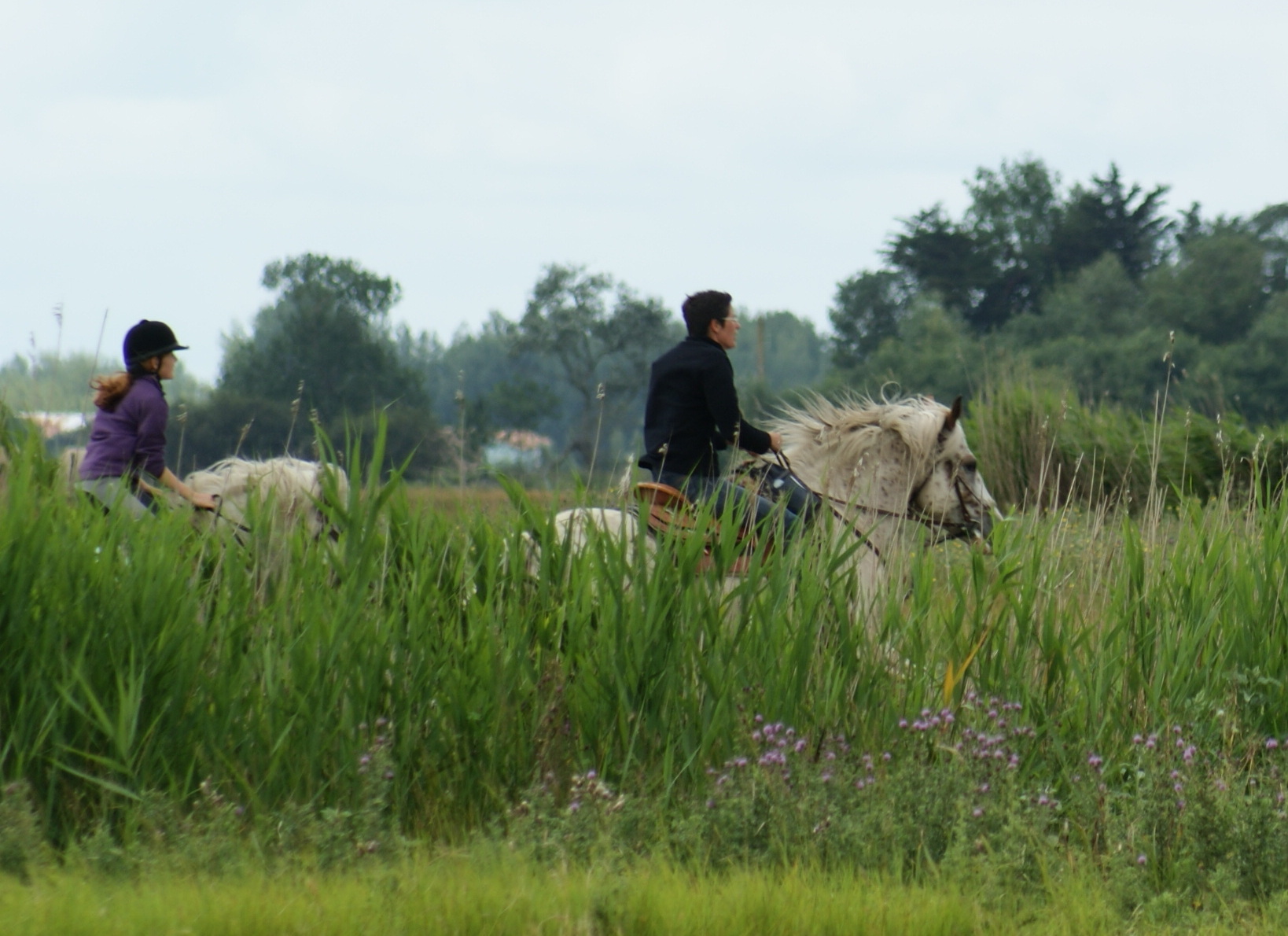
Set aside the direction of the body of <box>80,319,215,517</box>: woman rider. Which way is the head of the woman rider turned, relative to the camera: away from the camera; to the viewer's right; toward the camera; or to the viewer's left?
to the viewer's right

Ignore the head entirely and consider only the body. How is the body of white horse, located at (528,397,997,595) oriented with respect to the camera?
to the viewer's right

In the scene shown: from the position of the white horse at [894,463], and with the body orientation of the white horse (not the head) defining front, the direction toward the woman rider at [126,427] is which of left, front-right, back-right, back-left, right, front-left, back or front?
back

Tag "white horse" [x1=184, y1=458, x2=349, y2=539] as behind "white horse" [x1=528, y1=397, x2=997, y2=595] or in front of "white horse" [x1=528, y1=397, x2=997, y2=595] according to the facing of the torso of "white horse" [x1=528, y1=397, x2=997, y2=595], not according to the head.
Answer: behind
